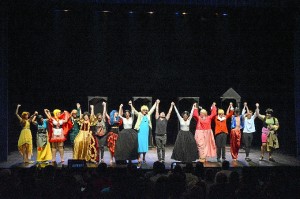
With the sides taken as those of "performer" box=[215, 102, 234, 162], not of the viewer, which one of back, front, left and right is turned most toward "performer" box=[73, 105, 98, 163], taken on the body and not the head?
right

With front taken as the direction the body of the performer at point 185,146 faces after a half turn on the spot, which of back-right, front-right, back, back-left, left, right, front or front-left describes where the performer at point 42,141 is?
left

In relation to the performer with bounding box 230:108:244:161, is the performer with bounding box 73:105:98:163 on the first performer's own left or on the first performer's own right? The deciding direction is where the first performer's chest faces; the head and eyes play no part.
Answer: on the first performer's own right

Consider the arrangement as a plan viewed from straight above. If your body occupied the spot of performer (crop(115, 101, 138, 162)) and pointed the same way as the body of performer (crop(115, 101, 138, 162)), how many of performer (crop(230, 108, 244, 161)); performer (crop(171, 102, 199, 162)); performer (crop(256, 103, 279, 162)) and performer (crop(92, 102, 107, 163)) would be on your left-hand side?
3

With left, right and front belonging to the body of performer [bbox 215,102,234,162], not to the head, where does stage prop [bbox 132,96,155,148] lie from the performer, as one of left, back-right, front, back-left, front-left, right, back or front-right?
back-right
